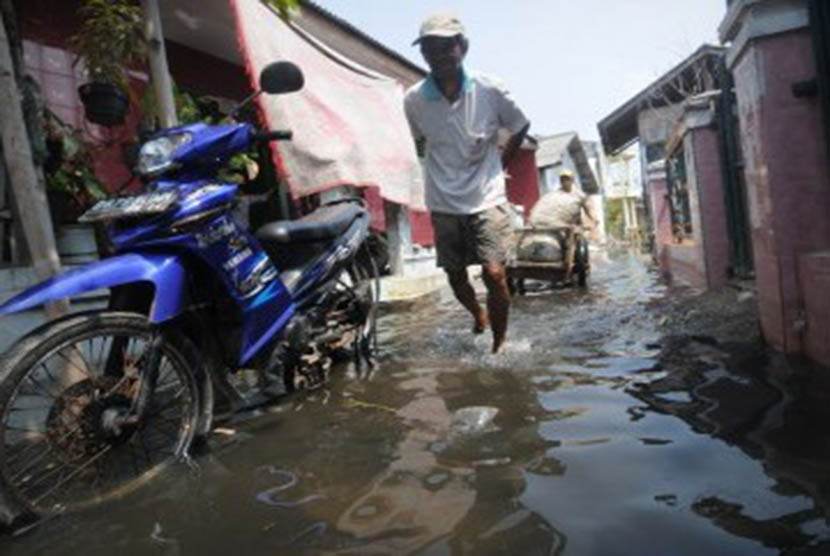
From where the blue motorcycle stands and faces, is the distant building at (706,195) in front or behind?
behind

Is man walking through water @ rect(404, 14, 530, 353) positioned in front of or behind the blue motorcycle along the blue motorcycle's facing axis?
behind

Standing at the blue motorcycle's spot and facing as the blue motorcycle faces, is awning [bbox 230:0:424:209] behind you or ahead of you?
behind

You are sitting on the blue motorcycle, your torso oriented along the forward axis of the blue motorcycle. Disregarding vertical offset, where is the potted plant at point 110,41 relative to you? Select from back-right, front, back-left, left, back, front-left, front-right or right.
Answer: back-right

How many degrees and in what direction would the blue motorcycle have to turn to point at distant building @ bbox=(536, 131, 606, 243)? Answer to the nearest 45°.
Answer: approximately 180°

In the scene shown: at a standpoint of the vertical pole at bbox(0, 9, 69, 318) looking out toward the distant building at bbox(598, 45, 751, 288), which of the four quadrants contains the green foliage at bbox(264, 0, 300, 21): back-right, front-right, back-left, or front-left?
front-left

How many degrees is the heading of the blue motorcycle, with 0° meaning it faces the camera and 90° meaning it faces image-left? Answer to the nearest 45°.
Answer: approximately 45°

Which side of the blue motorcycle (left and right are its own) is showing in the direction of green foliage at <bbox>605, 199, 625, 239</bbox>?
back

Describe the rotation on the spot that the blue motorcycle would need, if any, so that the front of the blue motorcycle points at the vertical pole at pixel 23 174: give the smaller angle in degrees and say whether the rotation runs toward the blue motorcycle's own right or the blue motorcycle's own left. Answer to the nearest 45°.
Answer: approximately 90° to the blue motorcycle's own right

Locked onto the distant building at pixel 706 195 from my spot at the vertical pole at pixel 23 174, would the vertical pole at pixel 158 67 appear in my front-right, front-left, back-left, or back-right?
front-left
